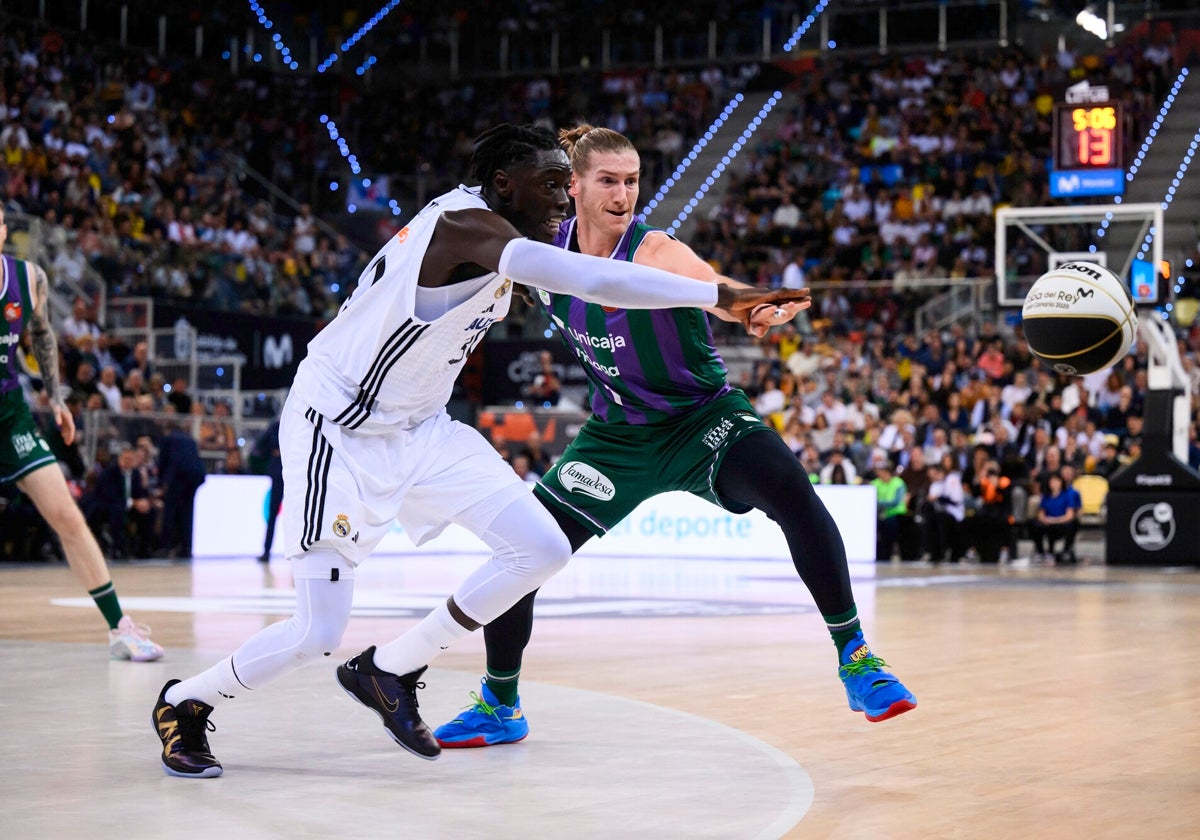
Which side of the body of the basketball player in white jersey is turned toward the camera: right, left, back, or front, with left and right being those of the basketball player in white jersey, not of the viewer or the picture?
right

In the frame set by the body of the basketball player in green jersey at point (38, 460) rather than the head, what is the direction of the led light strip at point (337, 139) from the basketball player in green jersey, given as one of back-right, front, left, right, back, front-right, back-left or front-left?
back

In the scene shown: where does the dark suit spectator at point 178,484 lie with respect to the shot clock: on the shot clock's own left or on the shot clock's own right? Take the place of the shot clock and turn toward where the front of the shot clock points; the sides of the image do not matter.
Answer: on the shot clock's own right

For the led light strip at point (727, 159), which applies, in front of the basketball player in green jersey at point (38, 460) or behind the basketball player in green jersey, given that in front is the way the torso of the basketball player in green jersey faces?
behind

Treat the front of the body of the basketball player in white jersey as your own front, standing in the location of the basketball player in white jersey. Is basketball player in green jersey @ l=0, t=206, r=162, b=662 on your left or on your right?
on your left

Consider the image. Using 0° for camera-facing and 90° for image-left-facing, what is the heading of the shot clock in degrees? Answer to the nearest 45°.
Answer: approximately 0°

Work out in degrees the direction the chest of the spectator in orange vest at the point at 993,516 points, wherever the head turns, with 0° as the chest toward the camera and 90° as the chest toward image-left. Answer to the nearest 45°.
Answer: approximately 0°

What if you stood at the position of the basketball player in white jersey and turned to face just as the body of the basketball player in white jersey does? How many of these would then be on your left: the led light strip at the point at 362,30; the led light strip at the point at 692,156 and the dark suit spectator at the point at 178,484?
3
